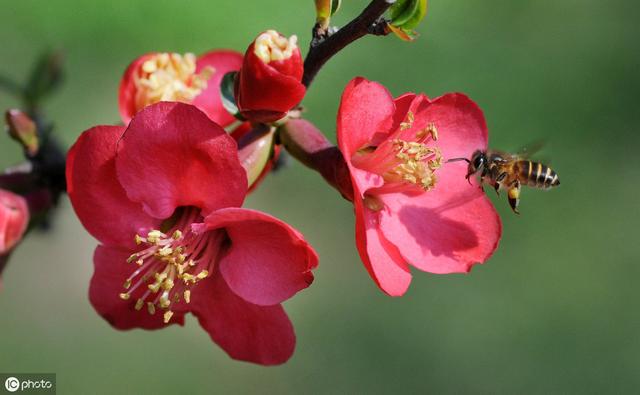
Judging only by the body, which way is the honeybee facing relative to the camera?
to the viewer's left

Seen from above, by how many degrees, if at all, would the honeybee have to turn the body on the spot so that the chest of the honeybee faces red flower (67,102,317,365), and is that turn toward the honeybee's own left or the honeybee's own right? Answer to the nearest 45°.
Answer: approximately 45° to the honeybee's own left

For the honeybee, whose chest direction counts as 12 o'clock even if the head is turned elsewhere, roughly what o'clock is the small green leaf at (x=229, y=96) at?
The small green leaf is roughly at 11 o'clock from the honeybee.

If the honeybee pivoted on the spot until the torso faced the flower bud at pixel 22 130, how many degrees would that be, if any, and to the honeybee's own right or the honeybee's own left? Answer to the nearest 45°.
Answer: approximately 45° to the honeybee's own left
